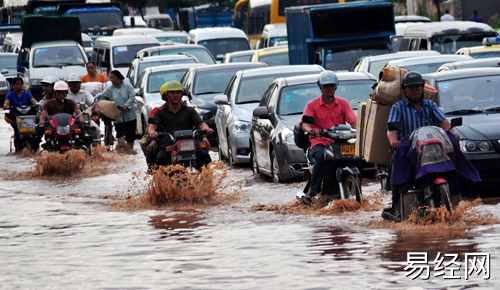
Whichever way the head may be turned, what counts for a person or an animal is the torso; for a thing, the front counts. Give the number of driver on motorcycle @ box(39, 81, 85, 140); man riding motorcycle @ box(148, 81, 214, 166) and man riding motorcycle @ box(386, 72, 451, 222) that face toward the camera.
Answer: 3

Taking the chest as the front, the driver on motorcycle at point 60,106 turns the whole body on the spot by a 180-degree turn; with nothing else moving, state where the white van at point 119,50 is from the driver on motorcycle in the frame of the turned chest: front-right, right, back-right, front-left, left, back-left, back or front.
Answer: front

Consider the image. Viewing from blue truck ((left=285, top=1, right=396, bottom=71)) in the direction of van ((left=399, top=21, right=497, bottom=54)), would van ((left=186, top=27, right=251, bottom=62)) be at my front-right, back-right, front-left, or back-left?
back-left

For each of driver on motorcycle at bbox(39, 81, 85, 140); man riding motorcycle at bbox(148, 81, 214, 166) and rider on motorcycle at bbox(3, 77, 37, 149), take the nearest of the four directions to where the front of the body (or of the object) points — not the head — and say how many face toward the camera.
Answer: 3

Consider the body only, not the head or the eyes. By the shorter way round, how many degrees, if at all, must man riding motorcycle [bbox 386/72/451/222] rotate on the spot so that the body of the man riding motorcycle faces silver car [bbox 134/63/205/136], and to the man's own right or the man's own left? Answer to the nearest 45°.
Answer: approximately 135° to the man's own right

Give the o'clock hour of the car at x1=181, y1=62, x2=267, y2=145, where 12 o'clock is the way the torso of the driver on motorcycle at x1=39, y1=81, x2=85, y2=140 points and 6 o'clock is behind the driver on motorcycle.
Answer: The car is roughly at 8 o'clock from the driver on motorcycle.

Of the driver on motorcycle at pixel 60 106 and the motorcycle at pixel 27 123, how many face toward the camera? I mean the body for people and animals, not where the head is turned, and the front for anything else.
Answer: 2

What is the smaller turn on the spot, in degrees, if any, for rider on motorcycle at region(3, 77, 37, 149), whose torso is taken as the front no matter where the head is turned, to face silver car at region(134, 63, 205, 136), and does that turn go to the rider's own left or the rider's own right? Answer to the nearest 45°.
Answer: approximately 90° to the rider's own left

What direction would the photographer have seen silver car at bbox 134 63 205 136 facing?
facing the viewer and to the right of the viewer

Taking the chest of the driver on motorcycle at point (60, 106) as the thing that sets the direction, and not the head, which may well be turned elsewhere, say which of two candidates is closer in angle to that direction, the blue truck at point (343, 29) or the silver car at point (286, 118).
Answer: the silver car
